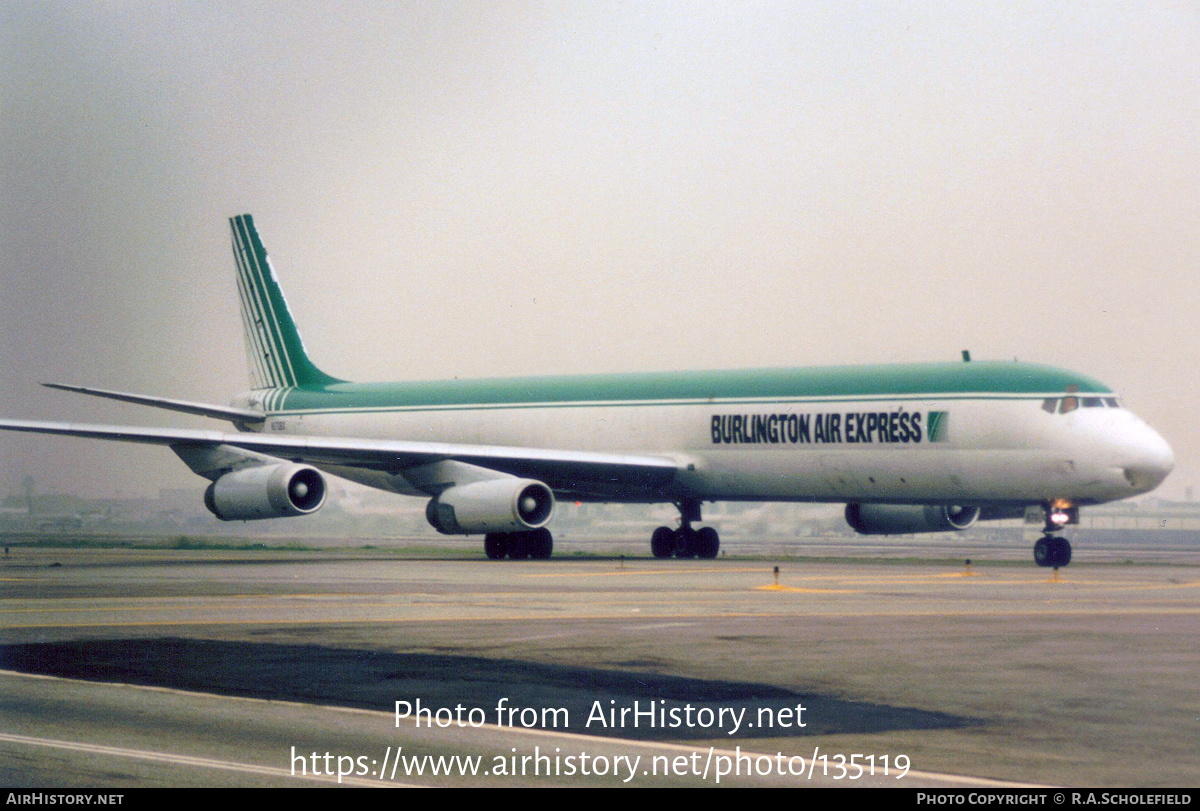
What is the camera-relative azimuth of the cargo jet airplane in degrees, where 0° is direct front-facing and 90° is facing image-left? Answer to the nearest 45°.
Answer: approximately 315°
